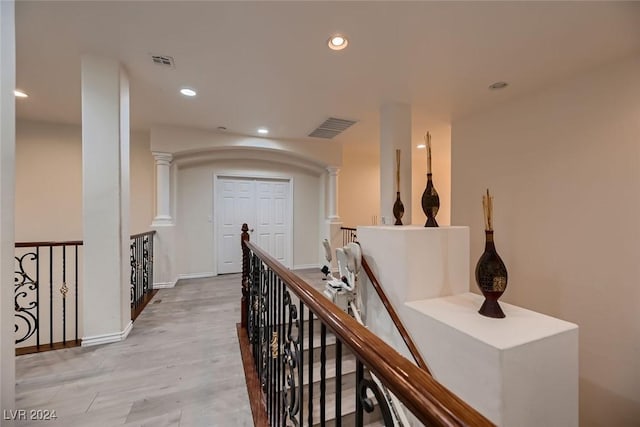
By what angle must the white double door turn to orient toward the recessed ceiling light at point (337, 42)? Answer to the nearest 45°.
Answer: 0° — it already faces it

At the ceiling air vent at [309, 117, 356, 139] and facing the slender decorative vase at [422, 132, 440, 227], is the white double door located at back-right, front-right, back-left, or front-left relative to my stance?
back-right

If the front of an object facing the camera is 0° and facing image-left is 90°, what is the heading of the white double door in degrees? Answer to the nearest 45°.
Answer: approximately 0°

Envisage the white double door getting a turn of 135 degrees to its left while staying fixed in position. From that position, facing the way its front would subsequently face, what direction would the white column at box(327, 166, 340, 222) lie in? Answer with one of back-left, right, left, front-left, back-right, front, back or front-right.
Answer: front-right

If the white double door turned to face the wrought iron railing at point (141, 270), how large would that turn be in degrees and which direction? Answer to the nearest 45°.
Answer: approximately 45° to its right

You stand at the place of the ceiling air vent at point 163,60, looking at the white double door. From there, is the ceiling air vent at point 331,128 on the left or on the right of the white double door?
right

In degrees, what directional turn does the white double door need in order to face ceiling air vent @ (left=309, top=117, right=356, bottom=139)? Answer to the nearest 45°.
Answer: approximately 45° to its left

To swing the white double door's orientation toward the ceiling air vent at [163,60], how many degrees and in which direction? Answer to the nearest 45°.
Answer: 0° — it already faces it

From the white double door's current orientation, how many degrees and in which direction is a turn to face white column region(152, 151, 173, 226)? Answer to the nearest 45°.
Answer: approximately 45° to its right

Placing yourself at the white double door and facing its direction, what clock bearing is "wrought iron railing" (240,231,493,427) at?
The wrought iron railing is roughly at 12 o'clock from the white double door.
